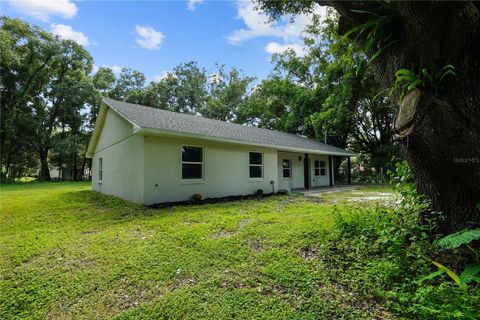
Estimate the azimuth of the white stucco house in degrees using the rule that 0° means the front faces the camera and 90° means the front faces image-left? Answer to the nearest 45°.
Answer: approximately 315°

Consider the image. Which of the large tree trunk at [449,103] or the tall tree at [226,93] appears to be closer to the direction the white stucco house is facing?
the large tree trunk

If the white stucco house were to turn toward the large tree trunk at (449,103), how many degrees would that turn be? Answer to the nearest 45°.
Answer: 0° — it already faces it

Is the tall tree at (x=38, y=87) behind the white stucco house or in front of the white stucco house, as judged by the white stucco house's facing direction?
behind

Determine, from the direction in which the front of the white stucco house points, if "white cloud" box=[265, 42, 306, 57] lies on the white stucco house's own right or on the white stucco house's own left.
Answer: on the white stucco house's own left

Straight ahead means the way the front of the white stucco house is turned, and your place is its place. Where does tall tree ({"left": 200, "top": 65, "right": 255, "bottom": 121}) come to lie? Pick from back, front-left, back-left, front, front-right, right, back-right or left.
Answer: back-left
